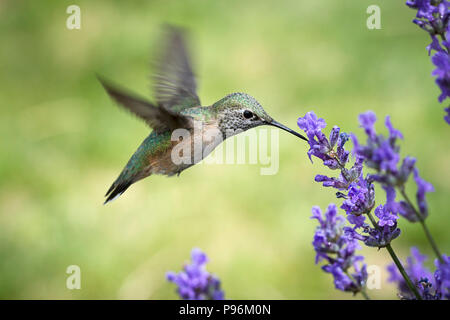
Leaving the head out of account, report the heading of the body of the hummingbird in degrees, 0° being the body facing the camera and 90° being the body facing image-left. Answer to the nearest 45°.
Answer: approximately 270°

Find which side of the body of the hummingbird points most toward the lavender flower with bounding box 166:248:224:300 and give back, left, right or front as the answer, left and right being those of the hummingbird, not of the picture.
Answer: right

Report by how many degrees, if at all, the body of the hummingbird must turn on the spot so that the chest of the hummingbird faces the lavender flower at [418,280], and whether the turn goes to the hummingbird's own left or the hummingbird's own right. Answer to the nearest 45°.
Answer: approximately 45° to the hummingbird's own right
